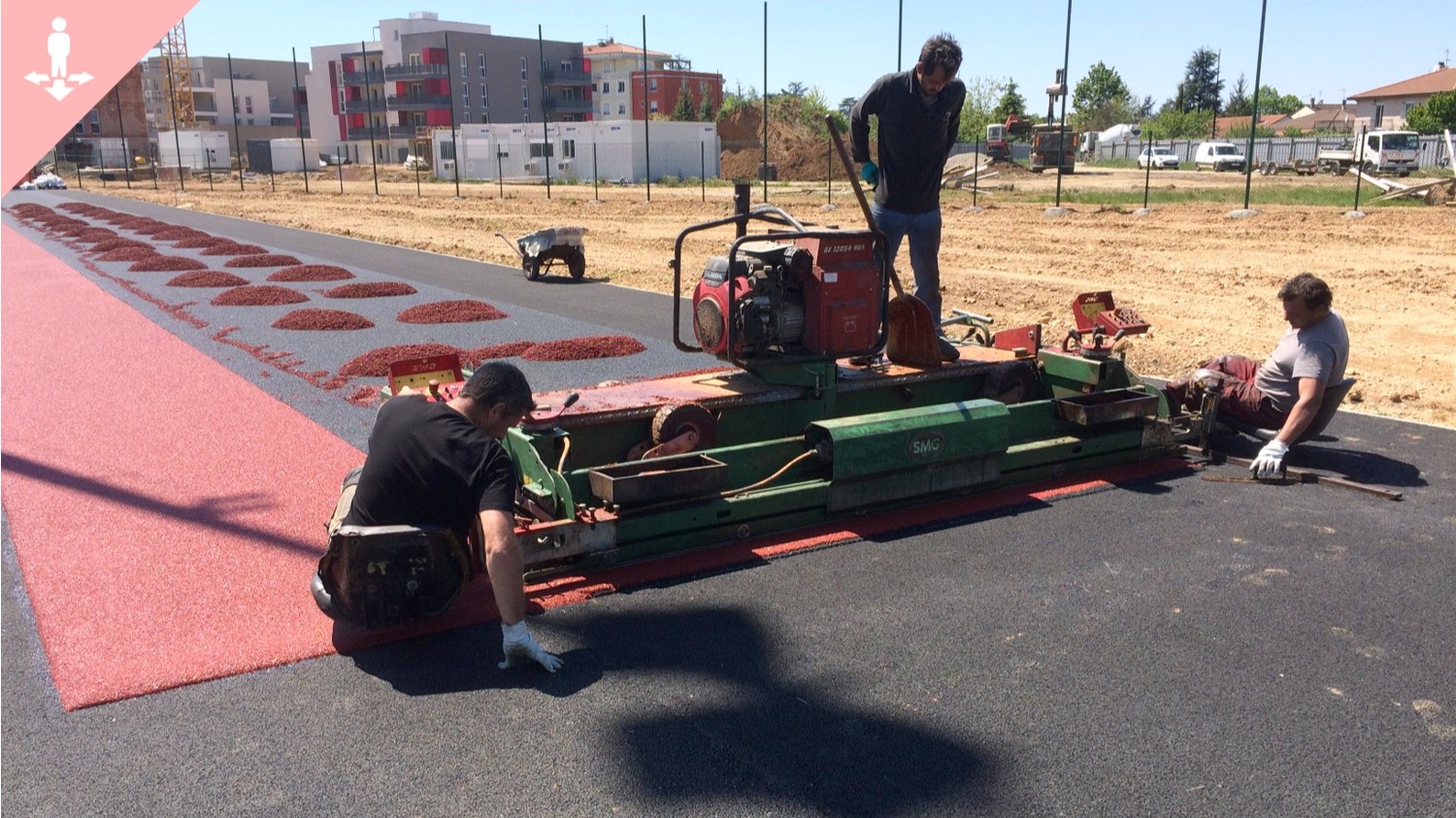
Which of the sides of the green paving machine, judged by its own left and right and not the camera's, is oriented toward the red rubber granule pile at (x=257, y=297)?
front

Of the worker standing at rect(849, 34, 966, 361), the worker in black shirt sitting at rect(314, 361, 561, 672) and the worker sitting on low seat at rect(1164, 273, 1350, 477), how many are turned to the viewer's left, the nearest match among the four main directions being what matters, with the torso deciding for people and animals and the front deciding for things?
1

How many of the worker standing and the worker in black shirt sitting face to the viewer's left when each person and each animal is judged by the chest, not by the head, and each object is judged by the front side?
0

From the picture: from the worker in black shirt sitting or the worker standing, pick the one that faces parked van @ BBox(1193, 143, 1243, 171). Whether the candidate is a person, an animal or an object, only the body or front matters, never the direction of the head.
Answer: the worker in black shirt sitting

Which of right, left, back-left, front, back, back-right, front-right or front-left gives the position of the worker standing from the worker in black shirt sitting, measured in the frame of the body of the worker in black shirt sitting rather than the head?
front

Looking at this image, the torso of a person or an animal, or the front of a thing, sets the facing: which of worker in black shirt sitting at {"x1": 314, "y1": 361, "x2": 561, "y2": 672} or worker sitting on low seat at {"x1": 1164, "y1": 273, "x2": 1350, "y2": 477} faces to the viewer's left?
the worker sitting on low seat

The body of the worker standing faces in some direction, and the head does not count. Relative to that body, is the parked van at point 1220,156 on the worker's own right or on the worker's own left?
on the worker's own left

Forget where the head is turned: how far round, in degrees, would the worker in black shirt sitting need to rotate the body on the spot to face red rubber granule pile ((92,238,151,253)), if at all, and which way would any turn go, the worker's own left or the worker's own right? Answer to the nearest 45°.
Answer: approximately 45° to the worker's own left

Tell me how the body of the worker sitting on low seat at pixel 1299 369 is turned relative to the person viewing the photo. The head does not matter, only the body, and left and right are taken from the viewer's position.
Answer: facing to the left of the viewer

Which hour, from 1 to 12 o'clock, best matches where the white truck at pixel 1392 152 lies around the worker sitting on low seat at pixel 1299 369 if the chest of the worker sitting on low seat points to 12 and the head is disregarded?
The white truck is roughly at 3 o'clock from the worker sitting on low seat.

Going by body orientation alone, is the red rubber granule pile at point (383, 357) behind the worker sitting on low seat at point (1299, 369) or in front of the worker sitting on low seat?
in front

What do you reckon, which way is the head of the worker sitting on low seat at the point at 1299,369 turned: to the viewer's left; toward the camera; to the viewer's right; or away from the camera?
to the viewer's left

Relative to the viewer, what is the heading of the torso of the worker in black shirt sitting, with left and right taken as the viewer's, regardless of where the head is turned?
facing away from the viewer and to the right of the viewer

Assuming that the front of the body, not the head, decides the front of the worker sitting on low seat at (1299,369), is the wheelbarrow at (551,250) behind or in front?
in front

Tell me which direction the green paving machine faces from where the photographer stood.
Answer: facing away from the viewer and to the left of the viewer
